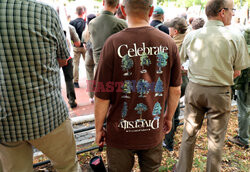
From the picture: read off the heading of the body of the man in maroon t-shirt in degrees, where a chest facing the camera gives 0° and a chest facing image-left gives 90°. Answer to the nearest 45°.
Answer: approximately 180°

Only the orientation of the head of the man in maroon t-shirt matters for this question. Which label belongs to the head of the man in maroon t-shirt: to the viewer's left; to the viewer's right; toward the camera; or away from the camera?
away from the camera

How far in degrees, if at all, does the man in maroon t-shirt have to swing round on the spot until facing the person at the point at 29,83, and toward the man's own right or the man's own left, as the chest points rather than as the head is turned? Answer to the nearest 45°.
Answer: approximately 90° to the man's own left
